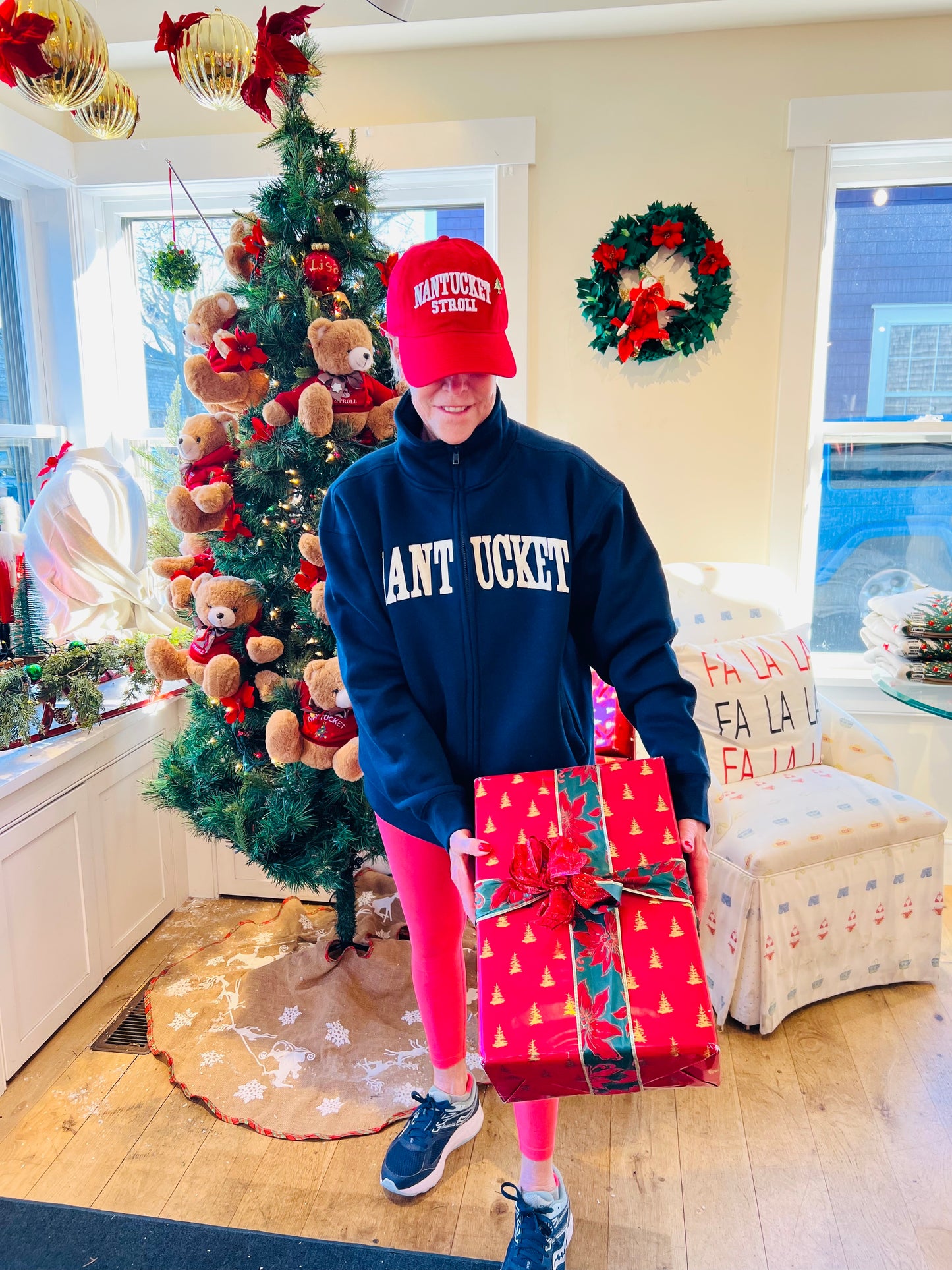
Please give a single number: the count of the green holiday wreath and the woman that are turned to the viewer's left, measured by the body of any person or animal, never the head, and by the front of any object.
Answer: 0

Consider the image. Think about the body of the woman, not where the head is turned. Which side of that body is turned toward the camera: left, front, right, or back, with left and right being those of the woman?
front

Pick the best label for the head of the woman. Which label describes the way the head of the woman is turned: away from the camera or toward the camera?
toward the camera

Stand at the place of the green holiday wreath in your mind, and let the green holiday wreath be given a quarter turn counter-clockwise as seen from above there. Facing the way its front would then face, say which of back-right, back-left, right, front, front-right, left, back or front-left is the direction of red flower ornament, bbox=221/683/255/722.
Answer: back-right

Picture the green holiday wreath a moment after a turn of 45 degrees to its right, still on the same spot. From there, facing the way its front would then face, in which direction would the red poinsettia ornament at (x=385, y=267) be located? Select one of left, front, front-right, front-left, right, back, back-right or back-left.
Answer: front

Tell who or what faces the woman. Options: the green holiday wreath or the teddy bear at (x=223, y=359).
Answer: the green holiday wreath
